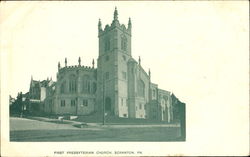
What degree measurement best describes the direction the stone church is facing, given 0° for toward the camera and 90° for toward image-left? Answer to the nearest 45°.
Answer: approximately 45°
